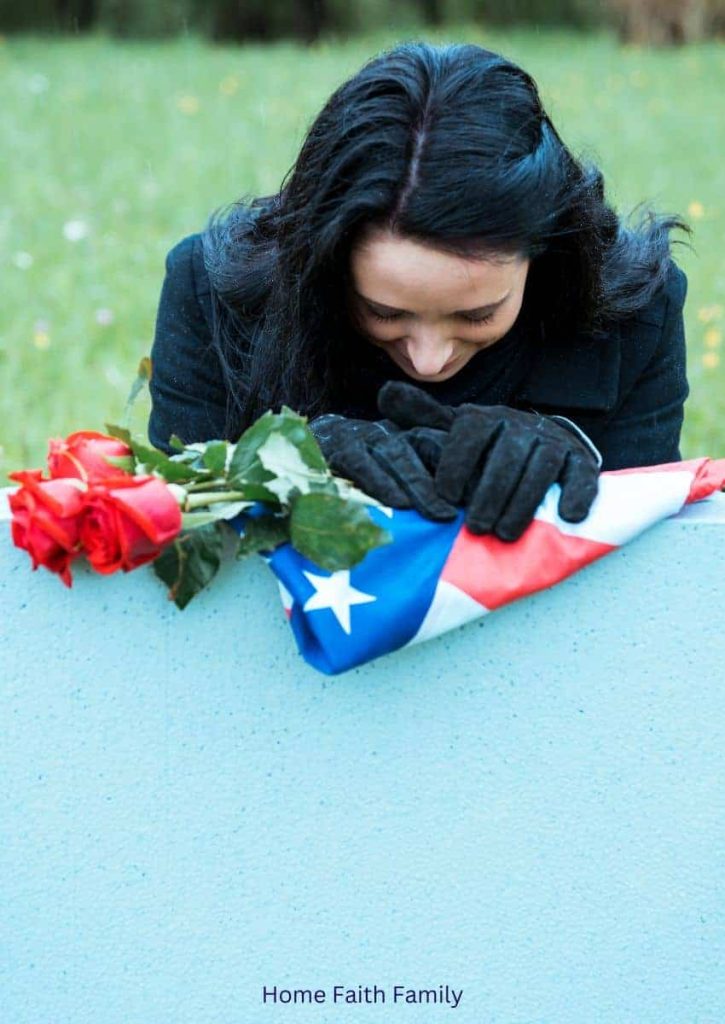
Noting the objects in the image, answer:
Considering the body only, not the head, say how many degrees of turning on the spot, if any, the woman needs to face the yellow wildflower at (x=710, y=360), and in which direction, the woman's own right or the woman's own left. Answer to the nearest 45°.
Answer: approximately 180°

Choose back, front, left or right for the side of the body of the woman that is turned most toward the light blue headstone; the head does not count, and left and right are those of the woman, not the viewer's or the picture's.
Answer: front

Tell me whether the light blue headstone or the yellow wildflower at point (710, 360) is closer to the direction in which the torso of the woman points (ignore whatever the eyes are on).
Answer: the light blue headstone

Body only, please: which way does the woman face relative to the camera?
toward the camera

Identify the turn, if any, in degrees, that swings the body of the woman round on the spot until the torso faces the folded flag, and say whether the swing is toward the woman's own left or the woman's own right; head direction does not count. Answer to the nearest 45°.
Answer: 0° — they already face it

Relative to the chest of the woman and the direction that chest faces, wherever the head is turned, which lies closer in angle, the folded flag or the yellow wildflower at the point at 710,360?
the folded flag
